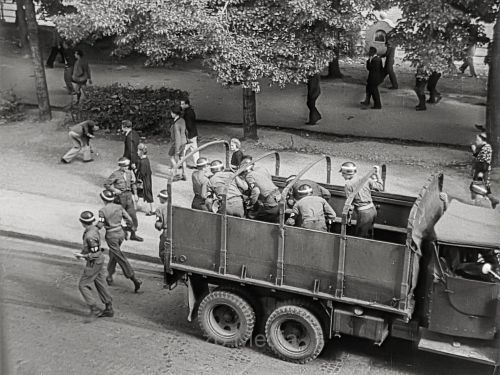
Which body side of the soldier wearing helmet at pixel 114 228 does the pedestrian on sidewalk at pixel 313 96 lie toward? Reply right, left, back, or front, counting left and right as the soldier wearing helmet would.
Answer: right

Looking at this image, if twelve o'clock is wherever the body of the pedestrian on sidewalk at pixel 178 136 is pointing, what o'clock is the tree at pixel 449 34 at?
The tree is roughly at 6 o'clock from the pedestrian on sidewalk.

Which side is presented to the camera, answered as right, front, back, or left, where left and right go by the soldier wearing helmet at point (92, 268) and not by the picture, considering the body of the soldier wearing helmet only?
left

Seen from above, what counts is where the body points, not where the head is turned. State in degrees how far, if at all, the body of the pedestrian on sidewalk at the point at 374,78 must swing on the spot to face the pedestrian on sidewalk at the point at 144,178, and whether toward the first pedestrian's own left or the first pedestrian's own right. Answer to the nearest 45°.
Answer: approximately 45° to the first pedestrian's own left

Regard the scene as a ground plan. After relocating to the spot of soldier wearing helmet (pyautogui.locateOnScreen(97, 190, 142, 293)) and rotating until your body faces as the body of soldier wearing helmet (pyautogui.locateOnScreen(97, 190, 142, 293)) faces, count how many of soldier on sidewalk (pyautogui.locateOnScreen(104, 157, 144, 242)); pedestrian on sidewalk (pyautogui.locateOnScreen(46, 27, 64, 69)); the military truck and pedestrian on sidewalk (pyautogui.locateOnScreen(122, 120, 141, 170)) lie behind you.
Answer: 1

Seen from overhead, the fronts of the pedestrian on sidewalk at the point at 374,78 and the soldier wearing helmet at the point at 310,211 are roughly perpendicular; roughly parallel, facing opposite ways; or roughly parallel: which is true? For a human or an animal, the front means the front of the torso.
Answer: roughly perpendicular

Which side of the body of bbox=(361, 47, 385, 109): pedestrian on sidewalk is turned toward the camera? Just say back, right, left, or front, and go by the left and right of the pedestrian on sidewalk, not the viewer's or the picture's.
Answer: left
